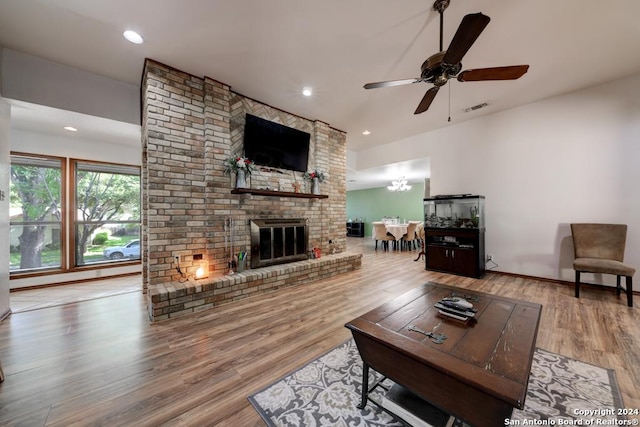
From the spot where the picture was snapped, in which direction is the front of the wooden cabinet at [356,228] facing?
facing the viewer

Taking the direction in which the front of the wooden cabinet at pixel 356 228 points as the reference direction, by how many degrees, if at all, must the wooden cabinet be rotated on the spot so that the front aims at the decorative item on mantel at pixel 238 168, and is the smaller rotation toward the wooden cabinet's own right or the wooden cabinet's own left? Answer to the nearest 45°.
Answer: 0° — it already faces it

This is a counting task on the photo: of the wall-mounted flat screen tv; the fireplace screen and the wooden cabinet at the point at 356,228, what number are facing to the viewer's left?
0

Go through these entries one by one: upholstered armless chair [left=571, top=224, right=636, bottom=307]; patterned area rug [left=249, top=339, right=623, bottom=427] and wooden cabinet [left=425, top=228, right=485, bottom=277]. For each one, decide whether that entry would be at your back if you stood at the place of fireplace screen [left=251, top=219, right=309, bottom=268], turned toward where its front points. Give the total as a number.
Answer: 0

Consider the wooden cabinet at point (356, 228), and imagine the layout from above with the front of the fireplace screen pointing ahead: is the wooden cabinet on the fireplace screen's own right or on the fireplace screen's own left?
on the fireplace screen's own left

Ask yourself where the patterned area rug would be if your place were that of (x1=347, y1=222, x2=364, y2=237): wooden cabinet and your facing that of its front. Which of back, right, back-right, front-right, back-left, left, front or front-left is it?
front

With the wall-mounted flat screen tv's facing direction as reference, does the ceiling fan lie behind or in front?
in front

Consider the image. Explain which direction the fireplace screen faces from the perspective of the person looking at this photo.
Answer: facing the viewer and to the right of the viewer

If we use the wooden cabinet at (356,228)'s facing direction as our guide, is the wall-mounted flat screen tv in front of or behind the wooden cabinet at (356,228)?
in front

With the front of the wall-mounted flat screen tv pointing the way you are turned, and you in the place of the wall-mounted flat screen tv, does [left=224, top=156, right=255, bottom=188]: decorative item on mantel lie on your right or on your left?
on your right

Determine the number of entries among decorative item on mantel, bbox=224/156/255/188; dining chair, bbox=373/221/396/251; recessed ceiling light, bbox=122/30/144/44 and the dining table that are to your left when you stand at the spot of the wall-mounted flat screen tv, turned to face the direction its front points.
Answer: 2

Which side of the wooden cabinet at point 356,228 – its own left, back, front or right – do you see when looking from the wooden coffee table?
front

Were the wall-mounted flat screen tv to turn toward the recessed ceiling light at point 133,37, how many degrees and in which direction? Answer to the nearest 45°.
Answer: approximately 90° to its right

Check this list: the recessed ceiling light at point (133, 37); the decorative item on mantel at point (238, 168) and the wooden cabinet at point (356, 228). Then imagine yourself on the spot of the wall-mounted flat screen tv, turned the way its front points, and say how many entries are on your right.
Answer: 2

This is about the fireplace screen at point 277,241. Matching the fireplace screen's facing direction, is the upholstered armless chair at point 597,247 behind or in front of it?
in front

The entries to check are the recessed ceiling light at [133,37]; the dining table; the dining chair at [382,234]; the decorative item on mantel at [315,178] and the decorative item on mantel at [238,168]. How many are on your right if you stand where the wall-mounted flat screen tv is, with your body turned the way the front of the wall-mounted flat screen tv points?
2

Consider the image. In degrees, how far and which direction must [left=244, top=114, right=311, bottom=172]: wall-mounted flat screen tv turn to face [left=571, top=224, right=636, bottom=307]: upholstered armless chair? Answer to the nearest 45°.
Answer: approximately 45° to its left
